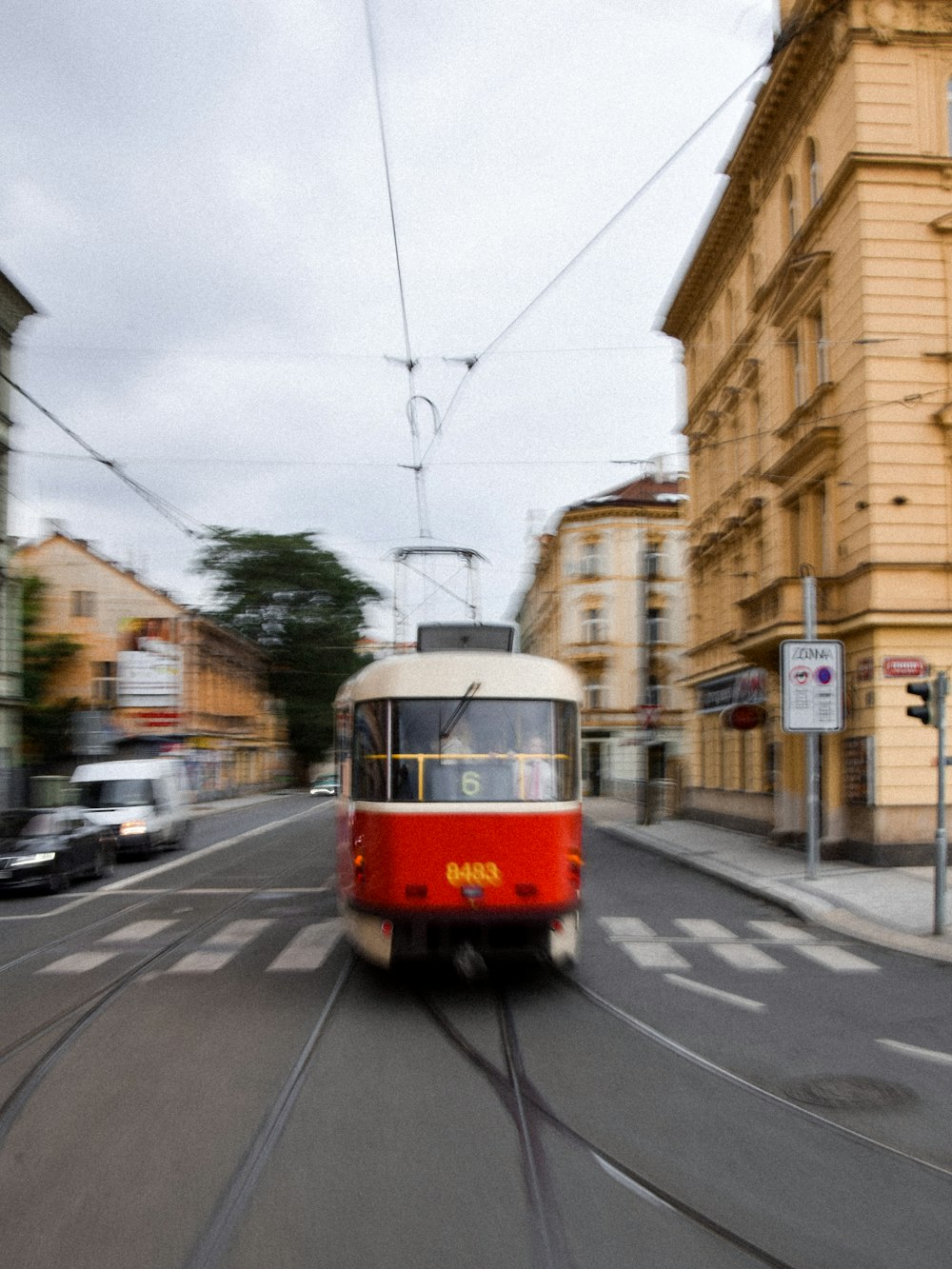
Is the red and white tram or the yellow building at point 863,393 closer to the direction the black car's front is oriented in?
the red and white tram

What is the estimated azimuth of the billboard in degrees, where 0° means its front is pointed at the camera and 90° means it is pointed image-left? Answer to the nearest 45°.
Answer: approximately 0°

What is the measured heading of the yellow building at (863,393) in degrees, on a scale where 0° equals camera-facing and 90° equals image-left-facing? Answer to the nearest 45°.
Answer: approximately 45°

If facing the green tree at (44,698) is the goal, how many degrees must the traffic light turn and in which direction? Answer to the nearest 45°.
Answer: approximately 45° to its right

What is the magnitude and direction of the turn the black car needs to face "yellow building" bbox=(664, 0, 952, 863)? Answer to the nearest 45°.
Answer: approximately 135° to its left
